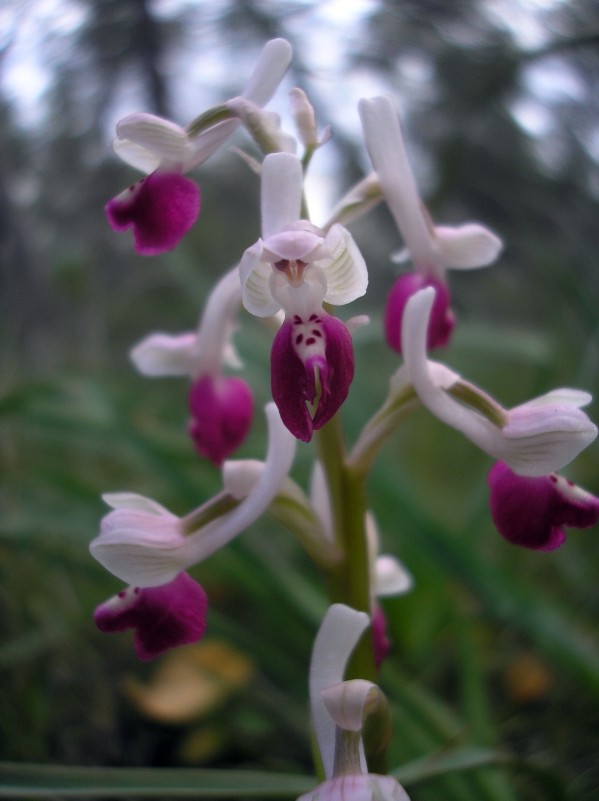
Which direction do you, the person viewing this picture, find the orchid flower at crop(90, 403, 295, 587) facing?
facing to the left of the viewer

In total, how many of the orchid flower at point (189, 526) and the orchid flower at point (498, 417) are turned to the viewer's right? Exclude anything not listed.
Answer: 1

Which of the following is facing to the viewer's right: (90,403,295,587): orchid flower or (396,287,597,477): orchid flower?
(396,287,597,477): orchid flower

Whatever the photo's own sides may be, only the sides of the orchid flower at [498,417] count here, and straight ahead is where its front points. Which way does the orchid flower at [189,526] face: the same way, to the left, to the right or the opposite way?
the opposite way

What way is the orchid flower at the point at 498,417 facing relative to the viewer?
to the viewer's right
